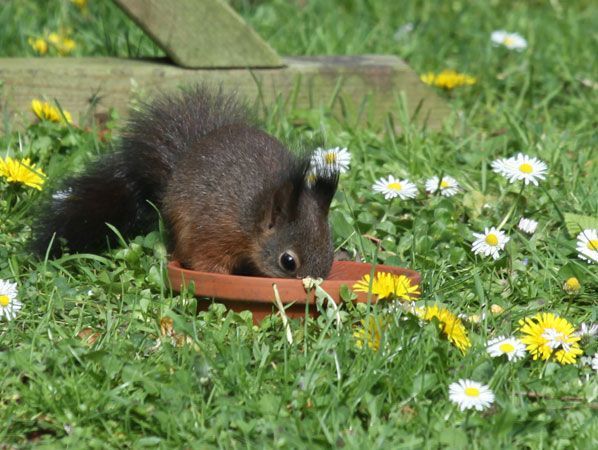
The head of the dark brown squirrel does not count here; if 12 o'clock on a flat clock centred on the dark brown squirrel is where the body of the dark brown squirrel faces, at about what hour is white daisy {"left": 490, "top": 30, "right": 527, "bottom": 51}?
The white daisy is roughly at 9 o'clock from the dark brown squirrel.

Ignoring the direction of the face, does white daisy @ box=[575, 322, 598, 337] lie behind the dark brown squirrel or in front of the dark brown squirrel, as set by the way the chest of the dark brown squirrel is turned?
in front

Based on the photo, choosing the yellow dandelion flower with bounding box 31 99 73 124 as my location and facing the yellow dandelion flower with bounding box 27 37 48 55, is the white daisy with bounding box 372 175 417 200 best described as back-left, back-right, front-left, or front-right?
back-right

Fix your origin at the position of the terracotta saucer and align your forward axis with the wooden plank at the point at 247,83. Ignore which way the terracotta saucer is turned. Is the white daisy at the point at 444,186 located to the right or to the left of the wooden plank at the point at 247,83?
right

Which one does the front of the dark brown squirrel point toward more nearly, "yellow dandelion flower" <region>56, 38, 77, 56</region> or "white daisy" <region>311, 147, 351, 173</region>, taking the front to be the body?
the white daisy

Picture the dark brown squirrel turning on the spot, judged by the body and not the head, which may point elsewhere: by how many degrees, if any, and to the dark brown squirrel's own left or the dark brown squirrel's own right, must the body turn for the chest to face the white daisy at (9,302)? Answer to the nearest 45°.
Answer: approximately 90° to the dark brown squirrel's own right

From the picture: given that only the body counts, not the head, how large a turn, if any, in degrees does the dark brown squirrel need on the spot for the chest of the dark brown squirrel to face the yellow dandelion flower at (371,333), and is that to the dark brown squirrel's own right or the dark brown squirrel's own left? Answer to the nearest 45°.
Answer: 0° — it already faces it

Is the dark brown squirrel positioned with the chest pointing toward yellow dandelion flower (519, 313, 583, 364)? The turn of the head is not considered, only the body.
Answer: yes

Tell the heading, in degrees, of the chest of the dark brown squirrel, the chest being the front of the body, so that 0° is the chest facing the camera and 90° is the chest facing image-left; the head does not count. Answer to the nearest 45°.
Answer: approximately 315°

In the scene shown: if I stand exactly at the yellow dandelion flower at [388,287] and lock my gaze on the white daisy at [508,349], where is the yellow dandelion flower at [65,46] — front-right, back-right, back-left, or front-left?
back-left

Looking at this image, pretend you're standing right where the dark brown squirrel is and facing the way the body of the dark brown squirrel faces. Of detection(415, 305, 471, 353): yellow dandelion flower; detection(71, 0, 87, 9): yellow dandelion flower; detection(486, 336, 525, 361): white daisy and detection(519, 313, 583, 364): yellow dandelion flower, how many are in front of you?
3

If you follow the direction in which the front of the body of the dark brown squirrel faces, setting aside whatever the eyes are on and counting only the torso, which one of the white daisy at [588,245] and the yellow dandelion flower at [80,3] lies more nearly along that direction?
the white daisy

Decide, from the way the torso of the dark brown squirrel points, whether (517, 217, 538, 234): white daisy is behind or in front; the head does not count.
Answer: in front

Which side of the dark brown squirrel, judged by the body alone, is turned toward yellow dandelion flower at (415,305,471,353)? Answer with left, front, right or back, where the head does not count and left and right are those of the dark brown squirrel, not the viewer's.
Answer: front

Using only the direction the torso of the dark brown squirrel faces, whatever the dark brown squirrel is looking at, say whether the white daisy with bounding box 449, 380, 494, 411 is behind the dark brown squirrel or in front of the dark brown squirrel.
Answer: in front

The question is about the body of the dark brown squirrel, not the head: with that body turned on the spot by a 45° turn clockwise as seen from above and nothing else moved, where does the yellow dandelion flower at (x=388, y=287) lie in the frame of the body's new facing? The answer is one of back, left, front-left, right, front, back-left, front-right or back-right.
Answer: front-left
